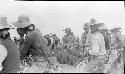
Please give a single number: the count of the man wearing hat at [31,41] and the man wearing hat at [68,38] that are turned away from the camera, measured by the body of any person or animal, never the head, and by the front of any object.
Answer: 0

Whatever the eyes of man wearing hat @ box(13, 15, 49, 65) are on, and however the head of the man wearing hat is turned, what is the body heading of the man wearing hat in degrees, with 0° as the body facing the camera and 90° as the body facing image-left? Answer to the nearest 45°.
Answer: approximately 90°

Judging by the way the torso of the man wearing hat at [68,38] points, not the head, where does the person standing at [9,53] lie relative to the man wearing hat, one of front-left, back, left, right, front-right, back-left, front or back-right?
front

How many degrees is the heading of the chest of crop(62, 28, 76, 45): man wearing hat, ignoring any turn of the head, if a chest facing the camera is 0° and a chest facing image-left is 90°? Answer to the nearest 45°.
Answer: approximately 45°

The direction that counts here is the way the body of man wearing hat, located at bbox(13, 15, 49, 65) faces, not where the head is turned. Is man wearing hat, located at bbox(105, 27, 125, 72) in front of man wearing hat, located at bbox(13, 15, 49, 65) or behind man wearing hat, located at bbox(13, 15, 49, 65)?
behind

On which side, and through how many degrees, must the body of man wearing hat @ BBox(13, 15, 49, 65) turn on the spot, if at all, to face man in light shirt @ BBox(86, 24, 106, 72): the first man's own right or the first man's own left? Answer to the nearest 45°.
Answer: approximately 180°
